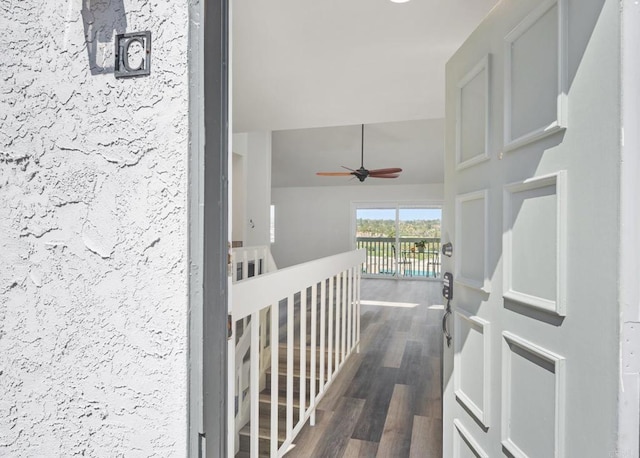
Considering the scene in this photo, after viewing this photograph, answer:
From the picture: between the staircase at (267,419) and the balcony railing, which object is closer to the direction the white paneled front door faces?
the staircase

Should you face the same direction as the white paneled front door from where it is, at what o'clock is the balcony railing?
The balcony railing is roughly at 4 o'clock from the white paneled front door.

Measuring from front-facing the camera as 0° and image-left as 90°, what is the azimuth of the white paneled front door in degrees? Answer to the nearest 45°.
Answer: approximately 45°

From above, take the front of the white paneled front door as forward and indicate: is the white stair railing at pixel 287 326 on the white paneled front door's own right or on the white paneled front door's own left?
on the white paneled front door's own right

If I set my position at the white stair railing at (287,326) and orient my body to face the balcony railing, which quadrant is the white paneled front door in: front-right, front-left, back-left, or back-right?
back-right

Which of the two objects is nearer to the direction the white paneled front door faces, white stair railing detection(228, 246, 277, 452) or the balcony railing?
the white stair railing
